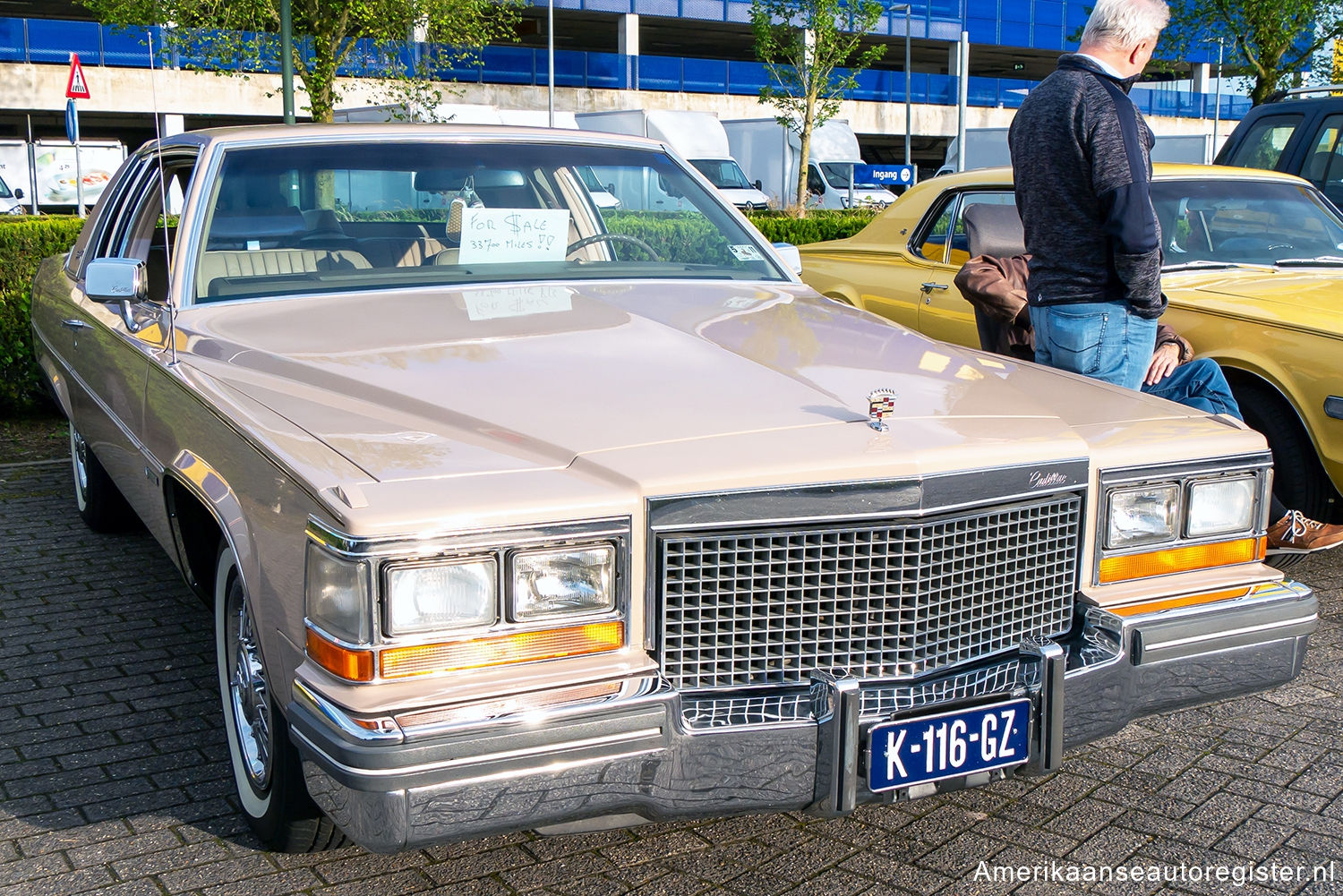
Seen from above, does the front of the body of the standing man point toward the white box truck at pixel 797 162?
no

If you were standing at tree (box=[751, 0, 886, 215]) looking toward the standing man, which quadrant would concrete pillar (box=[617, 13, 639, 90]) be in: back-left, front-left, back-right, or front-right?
back-right

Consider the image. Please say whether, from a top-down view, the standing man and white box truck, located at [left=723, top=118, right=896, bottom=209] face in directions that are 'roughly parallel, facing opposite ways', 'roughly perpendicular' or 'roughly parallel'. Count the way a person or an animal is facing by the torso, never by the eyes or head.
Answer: roughly perpendicular

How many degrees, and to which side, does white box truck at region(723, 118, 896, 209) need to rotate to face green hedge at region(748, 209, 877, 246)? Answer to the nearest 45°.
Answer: approximately 45° to its right

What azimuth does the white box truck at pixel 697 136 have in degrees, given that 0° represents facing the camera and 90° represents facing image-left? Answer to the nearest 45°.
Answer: approximately 315°

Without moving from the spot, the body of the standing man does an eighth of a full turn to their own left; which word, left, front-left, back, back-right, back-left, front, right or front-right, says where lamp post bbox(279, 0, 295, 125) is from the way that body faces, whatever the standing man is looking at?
front-left

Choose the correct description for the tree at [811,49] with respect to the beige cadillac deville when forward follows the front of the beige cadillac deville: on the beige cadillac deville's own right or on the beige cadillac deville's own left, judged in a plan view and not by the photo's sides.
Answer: on the beige cadillac deville's own left

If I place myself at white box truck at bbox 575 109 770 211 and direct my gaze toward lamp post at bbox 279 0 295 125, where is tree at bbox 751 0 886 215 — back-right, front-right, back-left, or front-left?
back-left

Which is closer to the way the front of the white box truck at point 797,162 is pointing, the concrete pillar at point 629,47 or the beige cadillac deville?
the beige cadillac deville

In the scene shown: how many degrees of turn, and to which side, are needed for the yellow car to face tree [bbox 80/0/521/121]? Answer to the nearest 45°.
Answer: approximately 180°

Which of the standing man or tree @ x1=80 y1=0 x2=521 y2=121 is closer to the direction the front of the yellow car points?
the standing man

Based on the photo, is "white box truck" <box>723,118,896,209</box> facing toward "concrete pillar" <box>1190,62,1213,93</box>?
no

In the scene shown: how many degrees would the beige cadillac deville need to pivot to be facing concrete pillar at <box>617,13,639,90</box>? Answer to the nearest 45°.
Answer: approximately 135° to its left

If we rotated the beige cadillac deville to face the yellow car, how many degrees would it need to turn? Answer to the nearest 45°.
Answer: approximately 90° to its left

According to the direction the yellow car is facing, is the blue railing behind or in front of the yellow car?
behind

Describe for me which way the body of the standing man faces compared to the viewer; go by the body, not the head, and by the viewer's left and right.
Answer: facing away from the viewer and to the right of the viewer

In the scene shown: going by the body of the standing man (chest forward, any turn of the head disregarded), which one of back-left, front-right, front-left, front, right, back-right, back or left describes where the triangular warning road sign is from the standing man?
left

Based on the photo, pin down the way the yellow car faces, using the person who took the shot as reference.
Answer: facing the viewer and to the right of the viewer

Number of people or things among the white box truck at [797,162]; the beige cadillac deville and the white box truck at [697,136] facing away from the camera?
0
